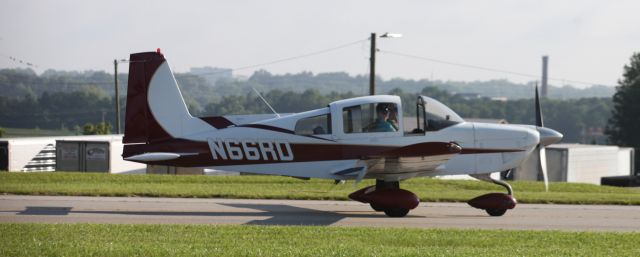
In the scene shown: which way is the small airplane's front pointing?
to the viewer's right

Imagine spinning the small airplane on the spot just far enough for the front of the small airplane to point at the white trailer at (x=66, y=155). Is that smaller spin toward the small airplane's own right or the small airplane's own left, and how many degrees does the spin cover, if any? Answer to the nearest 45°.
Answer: approximately 135° to the small airplane's own left
